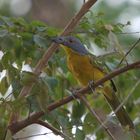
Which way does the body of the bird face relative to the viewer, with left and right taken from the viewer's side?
facing to the left of the viewer
